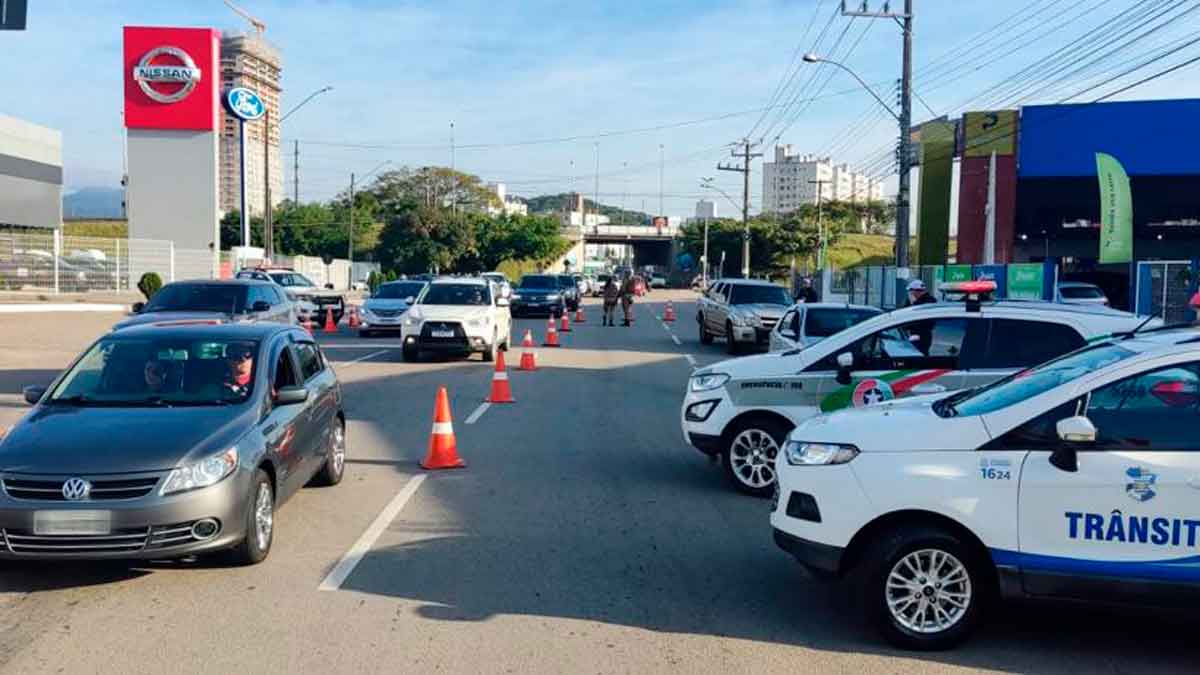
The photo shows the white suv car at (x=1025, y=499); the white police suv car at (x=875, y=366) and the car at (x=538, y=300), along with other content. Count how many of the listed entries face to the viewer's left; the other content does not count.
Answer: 2

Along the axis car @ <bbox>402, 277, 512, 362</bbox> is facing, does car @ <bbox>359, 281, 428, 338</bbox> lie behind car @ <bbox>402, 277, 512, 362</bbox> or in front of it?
behind

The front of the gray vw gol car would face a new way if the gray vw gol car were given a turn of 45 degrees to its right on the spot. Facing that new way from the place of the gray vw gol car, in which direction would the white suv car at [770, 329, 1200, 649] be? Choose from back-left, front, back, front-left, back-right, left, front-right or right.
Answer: back-left

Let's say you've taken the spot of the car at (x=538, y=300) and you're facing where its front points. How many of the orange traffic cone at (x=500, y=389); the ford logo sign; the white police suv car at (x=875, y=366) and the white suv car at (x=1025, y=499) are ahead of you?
3

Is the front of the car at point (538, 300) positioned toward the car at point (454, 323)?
yes

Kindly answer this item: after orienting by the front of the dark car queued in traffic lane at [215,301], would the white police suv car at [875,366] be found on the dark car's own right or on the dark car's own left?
on the dark car's own left

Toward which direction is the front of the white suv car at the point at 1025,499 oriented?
to the viewer's left

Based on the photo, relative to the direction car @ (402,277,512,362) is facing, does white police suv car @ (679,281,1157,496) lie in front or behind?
in front

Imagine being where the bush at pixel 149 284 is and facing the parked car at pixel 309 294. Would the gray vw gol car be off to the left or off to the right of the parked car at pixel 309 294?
right

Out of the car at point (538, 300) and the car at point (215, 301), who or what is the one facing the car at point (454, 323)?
the car at point (538, 300)

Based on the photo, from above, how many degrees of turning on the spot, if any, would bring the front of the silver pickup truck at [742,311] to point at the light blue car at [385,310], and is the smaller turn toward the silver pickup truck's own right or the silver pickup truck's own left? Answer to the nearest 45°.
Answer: approximately 135° to the silver pickup truck's own right

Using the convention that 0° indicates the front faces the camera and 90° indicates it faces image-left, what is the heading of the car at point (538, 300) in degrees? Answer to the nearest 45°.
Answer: approximately 0°

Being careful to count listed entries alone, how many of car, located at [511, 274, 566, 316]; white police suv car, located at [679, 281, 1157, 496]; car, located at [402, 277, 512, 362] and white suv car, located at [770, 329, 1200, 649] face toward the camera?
2
